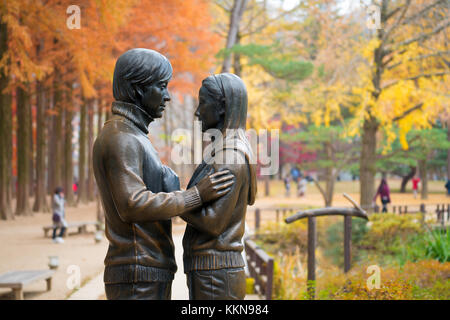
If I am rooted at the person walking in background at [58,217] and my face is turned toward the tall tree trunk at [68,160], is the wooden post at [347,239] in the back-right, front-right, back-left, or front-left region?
back-right

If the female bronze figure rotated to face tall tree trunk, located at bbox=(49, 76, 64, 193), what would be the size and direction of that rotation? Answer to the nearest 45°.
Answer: approximately 90° to its right

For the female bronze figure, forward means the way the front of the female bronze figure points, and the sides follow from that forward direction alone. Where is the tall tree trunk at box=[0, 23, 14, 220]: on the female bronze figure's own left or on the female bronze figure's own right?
on the female bronze figure's own right

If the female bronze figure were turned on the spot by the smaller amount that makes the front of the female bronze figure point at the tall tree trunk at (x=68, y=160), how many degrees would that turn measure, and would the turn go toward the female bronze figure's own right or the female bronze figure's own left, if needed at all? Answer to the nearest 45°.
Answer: approximately 90° to the female bronze figure's own right

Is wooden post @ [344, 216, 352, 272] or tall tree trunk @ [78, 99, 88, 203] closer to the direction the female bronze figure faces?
the tall tree trunk

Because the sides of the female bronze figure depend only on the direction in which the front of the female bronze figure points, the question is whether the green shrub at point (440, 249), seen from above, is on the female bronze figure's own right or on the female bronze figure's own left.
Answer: on the female bronze figure's own right

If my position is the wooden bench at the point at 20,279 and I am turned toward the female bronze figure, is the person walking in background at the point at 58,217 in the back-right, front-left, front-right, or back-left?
back-left

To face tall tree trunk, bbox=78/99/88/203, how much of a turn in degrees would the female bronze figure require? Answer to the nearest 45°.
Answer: approximately 90° to its right

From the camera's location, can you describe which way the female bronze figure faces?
facing to the left of the viewer

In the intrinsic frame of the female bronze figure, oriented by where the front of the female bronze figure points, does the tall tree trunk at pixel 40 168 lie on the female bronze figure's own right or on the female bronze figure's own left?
on the female bronze figure's own right
